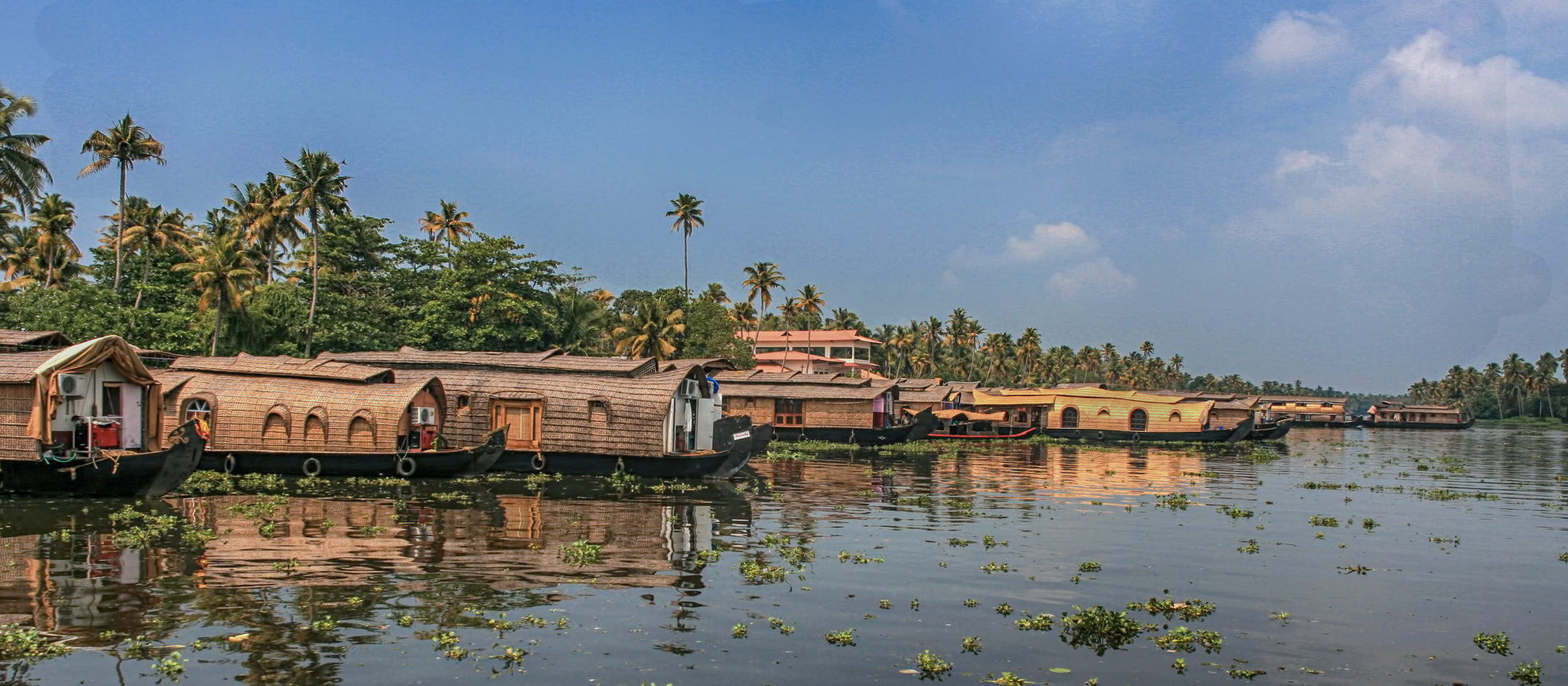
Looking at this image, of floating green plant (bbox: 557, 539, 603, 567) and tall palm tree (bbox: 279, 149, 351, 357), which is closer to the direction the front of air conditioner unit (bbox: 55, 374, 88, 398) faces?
the floating green plant

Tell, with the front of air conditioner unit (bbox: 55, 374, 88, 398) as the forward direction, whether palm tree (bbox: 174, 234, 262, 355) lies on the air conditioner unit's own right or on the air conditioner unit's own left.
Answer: on the air conditioner unit's own left

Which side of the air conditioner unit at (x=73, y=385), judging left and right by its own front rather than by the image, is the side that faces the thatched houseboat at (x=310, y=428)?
left

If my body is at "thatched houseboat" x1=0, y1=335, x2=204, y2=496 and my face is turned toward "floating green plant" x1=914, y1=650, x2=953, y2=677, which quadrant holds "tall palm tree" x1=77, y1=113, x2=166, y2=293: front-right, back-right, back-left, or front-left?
back-left

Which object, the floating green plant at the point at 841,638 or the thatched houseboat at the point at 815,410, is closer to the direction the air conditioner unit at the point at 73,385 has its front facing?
the floating green plant

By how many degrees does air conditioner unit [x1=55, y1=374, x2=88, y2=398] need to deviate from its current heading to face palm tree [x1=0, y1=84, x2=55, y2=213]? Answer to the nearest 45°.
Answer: approximately 135° to its left
